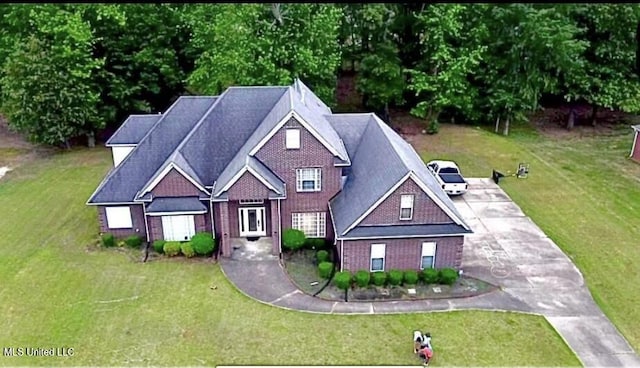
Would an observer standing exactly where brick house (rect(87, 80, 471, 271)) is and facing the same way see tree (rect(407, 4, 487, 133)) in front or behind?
behind

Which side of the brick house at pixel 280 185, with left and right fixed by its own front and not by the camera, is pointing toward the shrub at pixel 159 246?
right

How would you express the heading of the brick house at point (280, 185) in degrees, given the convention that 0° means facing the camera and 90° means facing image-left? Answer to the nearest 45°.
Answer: approximately 0°

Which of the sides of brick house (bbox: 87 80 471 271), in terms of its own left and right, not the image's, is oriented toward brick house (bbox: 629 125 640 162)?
left

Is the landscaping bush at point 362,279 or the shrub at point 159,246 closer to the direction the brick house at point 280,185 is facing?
the landscaping bush

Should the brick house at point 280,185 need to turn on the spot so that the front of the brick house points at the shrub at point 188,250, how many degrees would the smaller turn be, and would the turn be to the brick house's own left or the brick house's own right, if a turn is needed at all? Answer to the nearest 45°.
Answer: approximately 90° to the brick house's own right

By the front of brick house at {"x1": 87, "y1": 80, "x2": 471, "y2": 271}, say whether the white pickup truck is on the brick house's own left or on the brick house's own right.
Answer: on the brick house's own left

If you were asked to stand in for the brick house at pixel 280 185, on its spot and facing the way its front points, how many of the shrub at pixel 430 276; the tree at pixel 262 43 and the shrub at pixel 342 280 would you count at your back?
1

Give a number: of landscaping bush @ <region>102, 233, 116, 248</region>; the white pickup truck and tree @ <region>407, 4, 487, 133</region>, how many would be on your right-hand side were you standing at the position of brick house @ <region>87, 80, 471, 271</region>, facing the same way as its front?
1

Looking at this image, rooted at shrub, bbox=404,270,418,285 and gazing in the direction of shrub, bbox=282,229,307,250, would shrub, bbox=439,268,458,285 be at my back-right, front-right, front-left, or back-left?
back-right

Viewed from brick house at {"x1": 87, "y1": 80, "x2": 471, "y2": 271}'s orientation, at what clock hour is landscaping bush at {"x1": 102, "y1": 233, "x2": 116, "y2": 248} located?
The landscaping bush is roughly at 3 o'clock from the brick house.

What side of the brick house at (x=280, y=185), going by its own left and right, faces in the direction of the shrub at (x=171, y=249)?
right

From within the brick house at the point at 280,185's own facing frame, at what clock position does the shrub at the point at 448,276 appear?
The shrub is roughly at 10 o'clock from the brick house.

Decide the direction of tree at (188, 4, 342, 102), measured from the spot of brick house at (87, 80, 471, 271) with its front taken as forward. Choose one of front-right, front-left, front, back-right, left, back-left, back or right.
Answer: back
